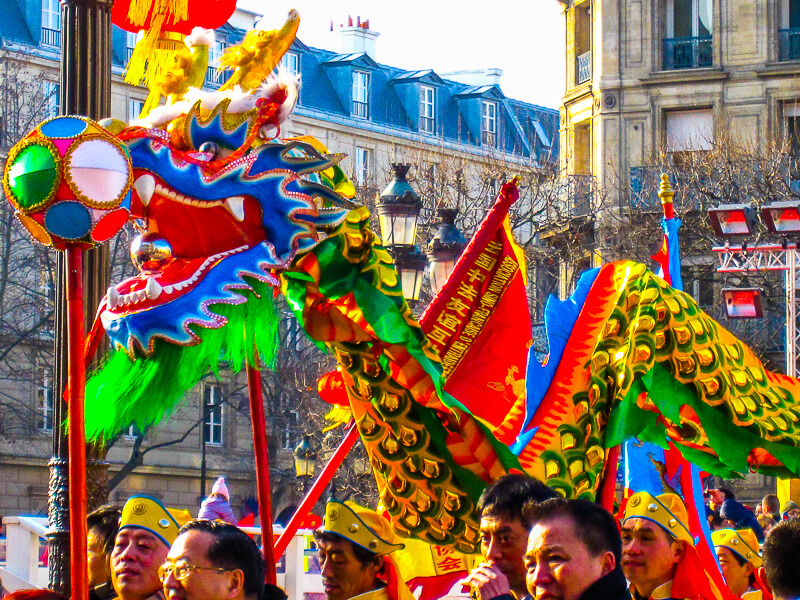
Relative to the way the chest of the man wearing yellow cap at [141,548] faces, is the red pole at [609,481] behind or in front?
behind

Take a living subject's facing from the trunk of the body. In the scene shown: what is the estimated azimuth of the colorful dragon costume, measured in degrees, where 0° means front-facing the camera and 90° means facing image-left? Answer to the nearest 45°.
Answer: approximately 90°

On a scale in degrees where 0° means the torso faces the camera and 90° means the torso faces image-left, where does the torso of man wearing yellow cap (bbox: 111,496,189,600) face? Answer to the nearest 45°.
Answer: approximately 45°

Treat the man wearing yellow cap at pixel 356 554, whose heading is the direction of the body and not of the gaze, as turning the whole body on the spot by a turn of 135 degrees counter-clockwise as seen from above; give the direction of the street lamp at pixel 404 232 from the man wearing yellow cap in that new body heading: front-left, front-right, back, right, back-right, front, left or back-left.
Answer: left

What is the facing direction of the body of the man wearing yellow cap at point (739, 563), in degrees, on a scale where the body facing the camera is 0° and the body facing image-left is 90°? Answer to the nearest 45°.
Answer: approximately 45°
